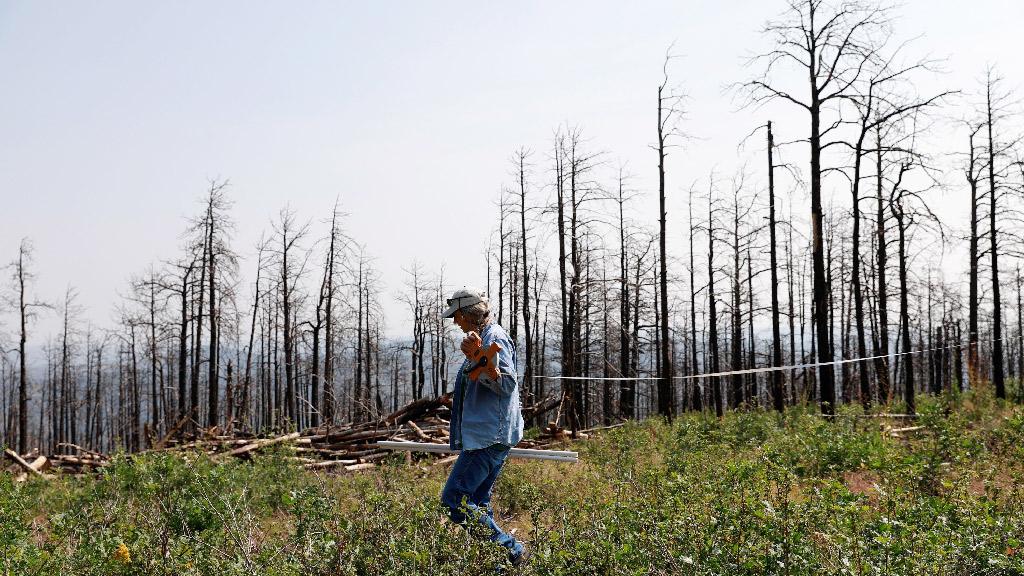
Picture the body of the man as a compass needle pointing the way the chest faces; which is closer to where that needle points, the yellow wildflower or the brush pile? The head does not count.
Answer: the yellow wildflower

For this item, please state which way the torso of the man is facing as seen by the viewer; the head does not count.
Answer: to the viewer's left

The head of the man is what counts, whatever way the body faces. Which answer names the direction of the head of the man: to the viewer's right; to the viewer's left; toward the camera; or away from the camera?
to the viewer's left

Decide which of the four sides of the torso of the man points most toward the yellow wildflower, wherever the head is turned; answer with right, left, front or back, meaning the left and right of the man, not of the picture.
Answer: front

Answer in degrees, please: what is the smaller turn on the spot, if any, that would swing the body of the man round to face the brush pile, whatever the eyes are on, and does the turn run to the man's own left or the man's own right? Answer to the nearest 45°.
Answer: approximately 90° to the man's own right
